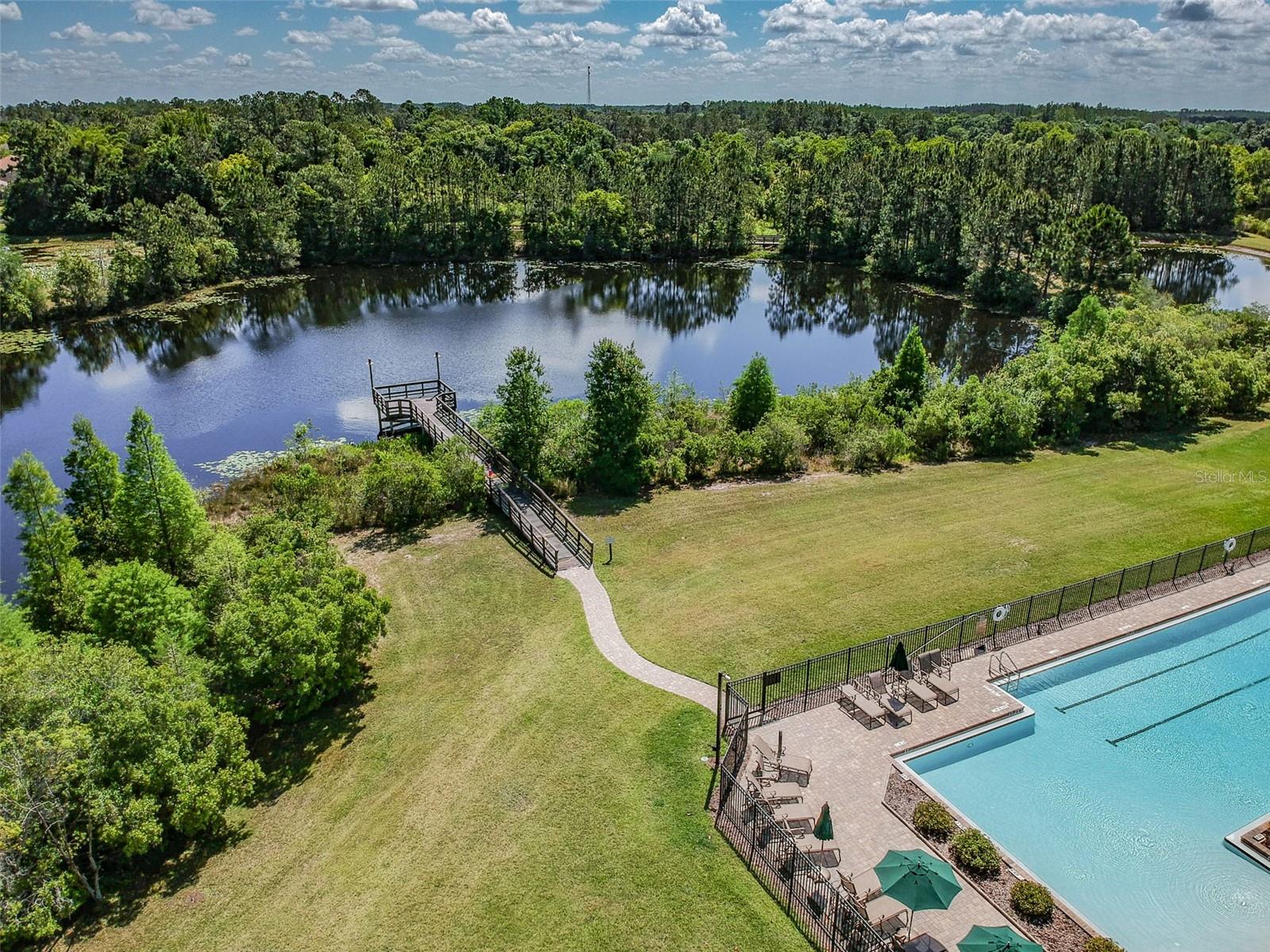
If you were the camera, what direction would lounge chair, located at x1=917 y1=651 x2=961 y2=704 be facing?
facing the viewer and to the right of the viewer

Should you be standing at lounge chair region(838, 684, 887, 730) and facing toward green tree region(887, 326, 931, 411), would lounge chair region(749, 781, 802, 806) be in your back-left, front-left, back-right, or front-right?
back-left

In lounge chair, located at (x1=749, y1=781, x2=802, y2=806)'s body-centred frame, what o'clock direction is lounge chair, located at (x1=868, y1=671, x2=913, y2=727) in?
lounge chair, located at (x1=868, y1=671, x2=913, y2=727) is roughly at 10 o'clock from lounge chair, located at (x1=749, y1=781, x2=802, y2=806).

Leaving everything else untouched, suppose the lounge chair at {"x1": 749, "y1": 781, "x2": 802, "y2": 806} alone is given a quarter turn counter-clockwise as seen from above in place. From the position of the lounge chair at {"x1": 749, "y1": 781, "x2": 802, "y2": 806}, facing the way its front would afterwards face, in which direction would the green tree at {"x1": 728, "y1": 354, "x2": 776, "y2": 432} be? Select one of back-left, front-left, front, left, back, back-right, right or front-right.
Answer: front

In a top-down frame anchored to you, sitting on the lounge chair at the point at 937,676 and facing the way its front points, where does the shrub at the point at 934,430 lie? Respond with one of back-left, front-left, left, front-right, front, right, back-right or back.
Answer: back-left

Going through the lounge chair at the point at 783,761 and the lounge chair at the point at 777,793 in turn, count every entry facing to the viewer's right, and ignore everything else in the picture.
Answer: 2

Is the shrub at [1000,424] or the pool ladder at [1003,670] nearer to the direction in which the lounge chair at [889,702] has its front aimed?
the pool ladder

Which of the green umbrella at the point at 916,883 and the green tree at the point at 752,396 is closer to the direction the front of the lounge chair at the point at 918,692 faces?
the green umbrella

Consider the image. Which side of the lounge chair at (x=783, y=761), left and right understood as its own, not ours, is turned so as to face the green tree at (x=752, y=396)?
left

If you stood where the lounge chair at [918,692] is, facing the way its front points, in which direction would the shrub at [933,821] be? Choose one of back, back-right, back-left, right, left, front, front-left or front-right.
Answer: front-right

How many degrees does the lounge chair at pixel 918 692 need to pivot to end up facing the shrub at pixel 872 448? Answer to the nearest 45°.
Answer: approximately 135° to its left

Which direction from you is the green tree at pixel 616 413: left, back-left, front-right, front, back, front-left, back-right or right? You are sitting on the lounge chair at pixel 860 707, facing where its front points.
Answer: back

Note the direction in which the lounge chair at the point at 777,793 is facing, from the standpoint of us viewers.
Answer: facing to the right of the viewer

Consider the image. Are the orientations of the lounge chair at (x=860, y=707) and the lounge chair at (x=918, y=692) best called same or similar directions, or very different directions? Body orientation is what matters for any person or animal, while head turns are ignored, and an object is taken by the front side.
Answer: same or similar directions

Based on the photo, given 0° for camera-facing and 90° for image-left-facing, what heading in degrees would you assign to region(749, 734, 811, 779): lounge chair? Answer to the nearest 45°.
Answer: approximately 270°

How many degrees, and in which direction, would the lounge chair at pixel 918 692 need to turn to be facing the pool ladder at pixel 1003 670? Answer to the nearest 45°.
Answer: approximately 90° to its left

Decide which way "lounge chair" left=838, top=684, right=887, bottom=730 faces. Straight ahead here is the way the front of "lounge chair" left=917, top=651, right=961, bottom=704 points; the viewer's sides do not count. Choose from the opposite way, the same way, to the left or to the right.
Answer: the same way

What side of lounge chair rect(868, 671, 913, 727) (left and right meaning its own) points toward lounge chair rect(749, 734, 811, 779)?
right
